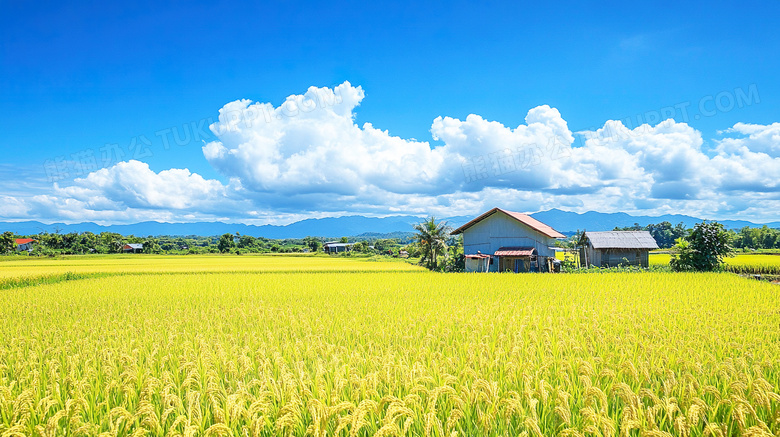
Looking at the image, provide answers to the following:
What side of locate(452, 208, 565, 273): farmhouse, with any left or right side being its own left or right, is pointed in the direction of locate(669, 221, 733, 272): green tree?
left

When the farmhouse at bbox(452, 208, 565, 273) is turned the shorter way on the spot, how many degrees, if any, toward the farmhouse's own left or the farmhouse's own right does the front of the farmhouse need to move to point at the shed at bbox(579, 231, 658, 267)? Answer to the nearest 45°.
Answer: approximately 135° to the farmhouse's own left

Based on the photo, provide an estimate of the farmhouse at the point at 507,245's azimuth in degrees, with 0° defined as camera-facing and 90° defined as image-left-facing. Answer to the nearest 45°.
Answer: approximately 0°

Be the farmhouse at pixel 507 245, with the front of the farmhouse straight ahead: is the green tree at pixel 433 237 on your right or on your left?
on your right
